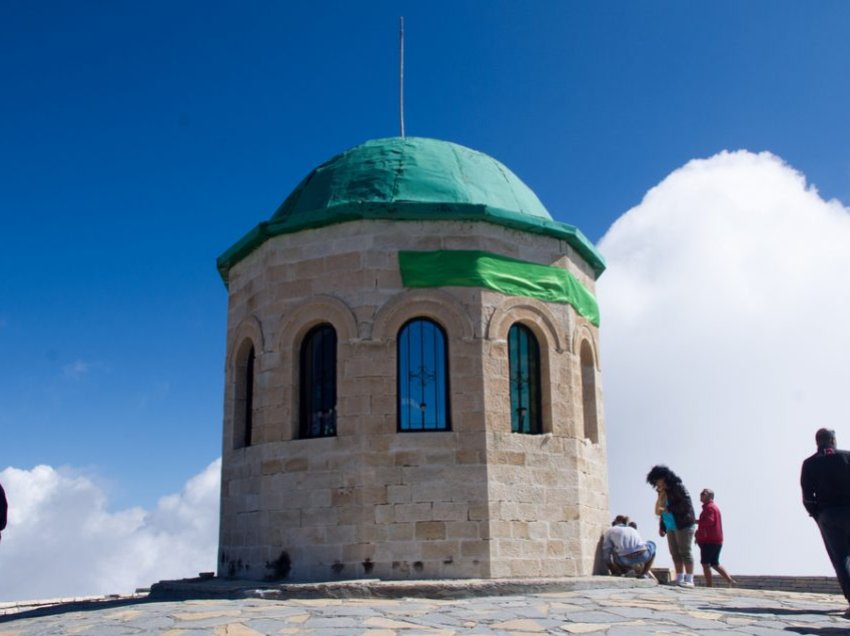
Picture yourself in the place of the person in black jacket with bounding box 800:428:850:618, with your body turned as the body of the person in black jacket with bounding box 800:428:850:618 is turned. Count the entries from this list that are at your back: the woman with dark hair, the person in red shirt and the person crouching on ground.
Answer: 0

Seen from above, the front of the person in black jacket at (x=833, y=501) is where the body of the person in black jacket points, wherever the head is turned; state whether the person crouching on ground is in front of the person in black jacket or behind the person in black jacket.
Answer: in front

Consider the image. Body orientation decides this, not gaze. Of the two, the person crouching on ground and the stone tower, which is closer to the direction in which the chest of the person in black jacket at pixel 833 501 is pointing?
the person crouching on ground

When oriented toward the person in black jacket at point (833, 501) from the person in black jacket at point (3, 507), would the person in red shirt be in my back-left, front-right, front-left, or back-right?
front-left

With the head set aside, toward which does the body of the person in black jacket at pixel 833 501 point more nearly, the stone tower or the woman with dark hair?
the woman with dark hair

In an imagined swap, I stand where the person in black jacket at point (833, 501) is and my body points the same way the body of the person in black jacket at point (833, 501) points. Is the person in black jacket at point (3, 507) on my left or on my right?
on my left
